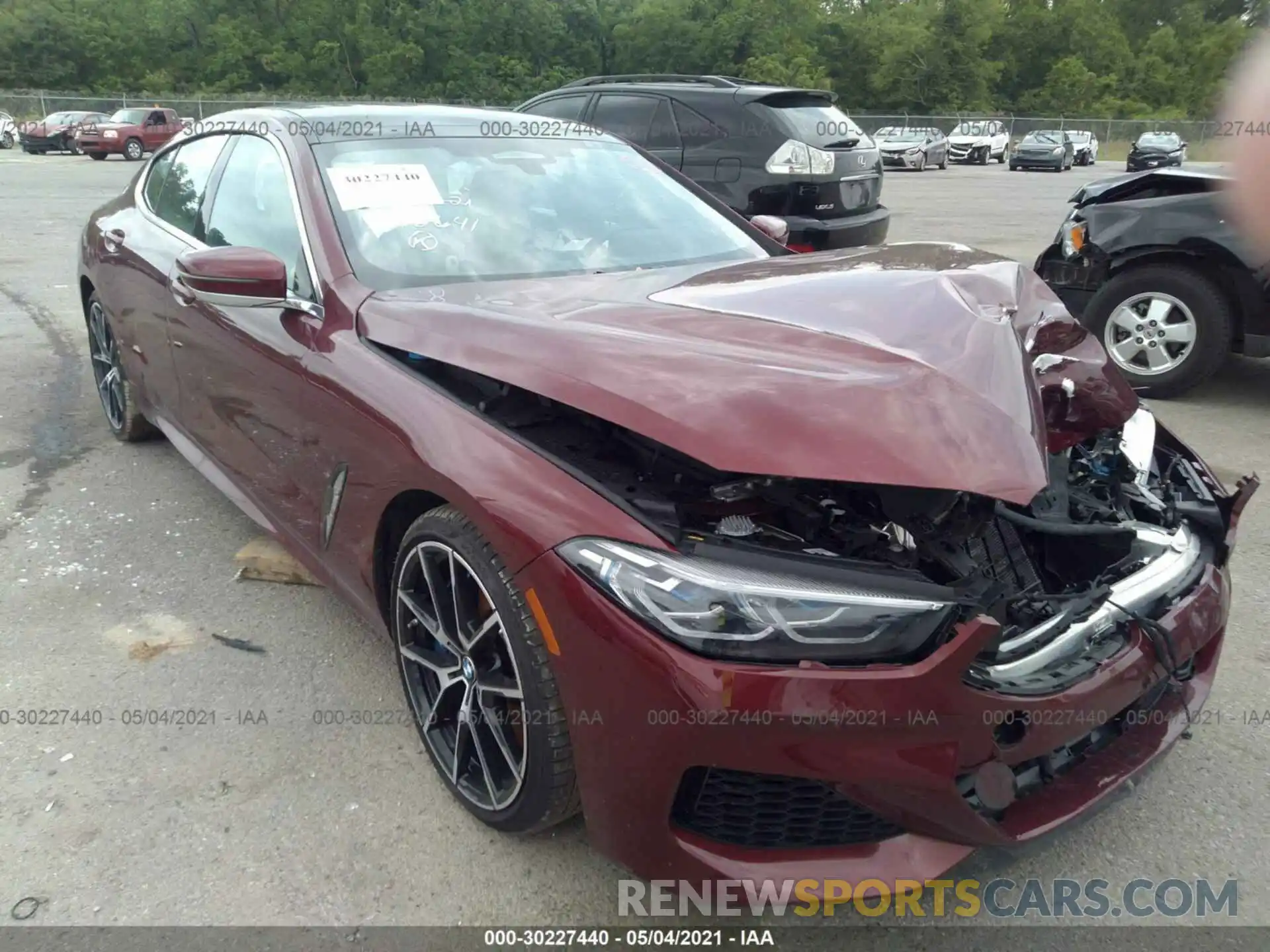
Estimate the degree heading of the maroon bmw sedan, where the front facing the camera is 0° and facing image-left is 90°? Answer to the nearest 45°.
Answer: approximately 315°

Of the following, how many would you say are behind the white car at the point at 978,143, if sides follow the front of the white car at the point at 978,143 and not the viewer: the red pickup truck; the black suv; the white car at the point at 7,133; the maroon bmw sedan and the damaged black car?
0

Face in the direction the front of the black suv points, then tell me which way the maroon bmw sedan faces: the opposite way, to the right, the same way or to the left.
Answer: the opposite way

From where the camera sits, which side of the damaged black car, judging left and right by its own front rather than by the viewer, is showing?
left

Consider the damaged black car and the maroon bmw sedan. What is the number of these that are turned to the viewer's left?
1

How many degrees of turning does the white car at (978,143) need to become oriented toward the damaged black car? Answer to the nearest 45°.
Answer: approximately 45° to its left

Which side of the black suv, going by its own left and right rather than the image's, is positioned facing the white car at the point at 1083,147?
right

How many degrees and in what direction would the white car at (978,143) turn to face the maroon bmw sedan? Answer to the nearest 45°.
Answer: approximately 45° to its left

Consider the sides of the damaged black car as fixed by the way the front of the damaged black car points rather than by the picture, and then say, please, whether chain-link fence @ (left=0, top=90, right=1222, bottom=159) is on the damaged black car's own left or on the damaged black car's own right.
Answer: on the damaged black car's own right

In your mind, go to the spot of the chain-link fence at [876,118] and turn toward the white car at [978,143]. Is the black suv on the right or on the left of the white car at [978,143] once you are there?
right

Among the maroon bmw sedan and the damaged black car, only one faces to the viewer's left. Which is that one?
the damaged black car

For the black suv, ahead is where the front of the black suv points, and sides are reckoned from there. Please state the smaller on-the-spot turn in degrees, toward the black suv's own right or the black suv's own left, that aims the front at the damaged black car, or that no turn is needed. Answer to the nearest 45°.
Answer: approximately 180°

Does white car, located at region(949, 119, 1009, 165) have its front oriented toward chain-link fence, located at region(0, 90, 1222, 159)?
no

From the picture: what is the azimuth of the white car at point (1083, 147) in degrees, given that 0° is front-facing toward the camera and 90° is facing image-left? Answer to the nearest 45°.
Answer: approximately 45°
